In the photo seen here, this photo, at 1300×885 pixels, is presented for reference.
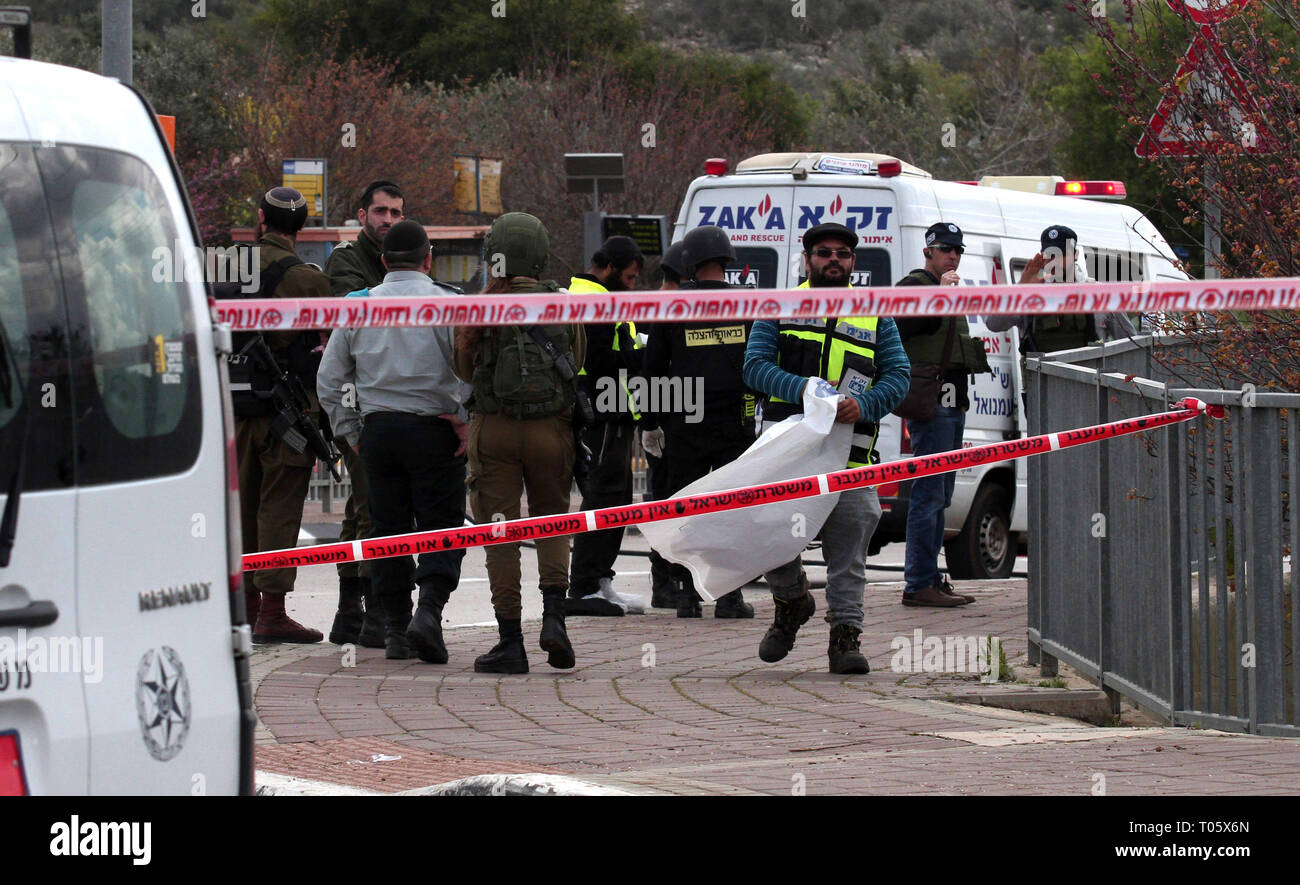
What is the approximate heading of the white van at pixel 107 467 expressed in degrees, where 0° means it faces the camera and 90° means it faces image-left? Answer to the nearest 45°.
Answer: approximately 135°

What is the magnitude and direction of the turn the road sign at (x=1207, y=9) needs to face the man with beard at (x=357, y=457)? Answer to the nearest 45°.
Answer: approximately 90° to its right

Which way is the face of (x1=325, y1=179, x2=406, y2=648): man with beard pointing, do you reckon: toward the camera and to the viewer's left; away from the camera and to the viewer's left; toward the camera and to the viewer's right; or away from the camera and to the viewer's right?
toward the camera and to the viewer's right

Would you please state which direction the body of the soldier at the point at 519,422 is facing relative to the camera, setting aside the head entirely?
away from the camera

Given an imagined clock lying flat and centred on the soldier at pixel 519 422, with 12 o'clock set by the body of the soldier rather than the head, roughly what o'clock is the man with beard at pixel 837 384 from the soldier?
The man with beard is roughly at 3 o'clock from the soldier.

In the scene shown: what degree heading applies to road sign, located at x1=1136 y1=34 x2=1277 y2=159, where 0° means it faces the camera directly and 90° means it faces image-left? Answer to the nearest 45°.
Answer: approximately 0°

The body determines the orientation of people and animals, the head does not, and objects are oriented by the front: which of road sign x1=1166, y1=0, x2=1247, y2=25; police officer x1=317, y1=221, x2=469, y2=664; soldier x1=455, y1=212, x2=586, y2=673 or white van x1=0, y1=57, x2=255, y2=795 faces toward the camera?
the road sign

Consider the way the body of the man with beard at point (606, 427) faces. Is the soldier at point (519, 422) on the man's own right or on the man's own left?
on the man's own right

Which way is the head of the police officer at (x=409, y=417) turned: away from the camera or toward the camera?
away from the camera

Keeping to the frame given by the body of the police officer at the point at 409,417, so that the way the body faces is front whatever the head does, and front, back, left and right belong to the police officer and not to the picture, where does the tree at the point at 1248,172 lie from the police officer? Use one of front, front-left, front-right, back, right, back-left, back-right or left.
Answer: right

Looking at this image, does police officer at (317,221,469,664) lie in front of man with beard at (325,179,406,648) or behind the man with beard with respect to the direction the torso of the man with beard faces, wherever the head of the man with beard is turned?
in front

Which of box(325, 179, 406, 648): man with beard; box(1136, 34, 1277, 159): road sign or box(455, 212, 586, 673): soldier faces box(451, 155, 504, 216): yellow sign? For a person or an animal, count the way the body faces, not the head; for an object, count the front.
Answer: the soldier
